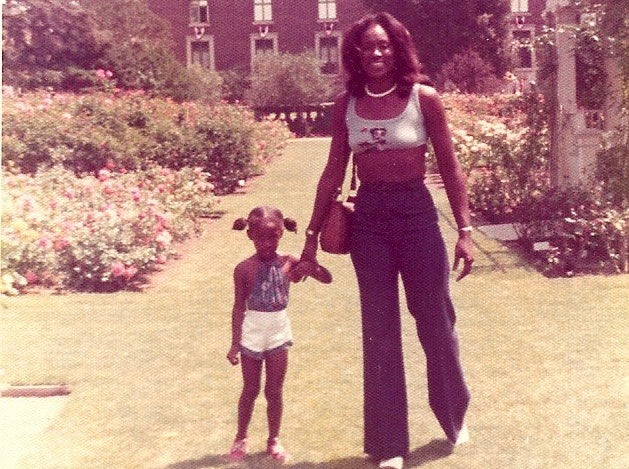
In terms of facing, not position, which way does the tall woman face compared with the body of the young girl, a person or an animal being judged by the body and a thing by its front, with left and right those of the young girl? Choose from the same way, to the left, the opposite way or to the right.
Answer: the same way

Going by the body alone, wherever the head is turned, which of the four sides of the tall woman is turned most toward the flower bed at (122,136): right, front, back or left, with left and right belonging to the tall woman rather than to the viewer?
back

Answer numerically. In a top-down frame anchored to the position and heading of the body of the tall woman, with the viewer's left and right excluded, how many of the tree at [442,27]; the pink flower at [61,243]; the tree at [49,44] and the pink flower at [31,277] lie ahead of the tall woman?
0

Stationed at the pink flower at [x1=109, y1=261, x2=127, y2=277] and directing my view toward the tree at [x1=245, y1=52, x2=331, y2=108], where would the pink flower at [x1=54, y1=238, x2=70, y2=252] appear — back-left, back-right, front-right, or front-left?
front-left

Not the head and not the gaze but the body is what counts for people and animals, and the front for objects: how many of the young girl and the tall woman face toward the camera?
2

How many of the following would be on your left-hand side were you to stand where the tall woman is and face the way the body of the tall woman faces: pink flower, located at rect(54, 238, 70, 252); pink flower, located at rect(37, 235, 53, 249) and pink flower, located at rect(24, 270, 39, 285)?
0

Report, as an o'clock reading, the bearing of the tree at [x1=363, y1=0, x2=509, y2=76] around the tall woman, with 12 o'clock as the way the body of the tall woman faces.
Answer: The tree is roughly at 6 o'clock from the tall woman.

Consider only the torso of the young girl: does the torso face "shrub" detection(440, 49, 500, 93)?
no

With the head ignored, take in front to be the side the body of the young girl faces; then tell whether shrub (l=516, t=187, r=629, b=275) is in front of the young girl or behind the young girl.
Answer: behind

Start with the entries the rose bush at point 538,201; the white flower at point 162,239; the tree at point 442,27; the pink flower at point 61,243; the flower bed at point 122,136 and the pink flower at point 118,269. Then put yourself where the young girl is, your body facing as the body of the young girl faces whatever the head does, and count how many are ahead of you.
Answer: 0

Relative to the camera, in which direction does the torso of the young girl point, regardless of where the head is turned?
toward the camera

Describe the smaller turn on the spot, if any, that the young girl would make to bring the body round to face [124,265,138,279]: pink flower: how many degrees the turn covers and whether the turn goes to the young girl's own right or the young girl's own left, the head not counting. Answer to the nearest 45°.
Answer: approximately 180°
